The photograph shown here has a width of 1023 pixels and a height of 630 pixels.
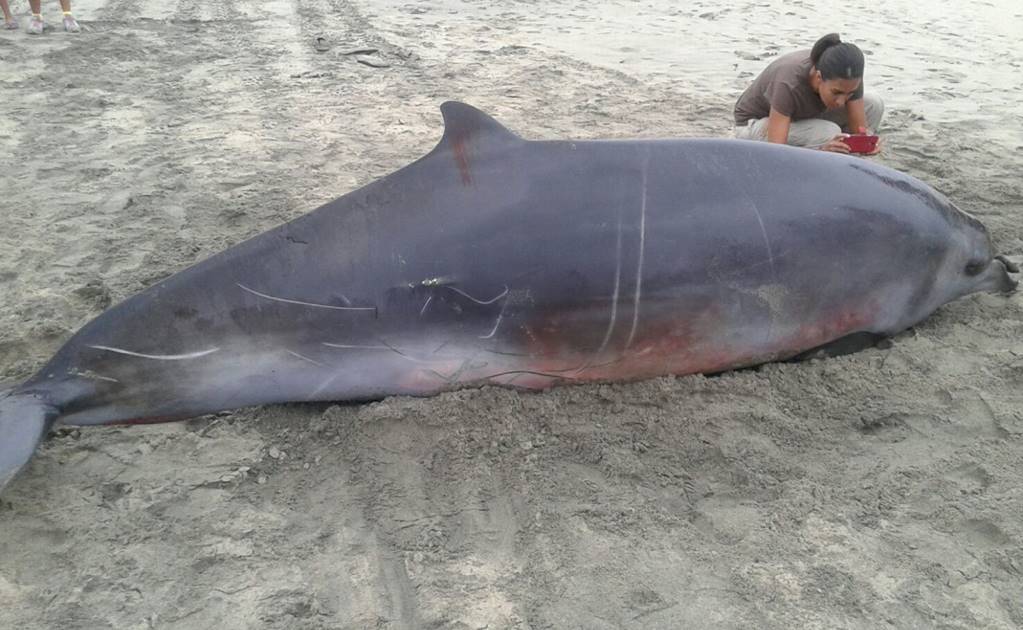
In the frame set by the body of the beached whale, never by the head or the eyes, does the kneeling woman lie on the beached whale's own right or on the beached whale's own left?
on the beached whale's own left

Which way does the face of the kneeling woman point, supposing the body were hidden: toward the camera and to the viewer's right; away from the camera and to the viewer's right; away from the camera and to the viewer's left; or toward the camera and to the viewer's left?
toward the camera and to the viewer's right

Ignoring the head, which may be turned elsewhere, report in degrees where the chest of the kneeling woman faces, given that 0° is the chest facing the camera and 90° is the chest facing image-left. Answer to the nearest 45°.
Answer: approximately 315°

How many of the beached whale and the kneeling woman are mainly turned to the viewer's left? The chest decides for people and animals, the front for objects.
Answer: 0

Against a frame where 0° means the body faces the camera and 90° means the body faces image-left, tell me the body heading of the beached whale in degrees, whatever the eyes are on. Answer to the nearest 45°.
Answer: approximately 270°
